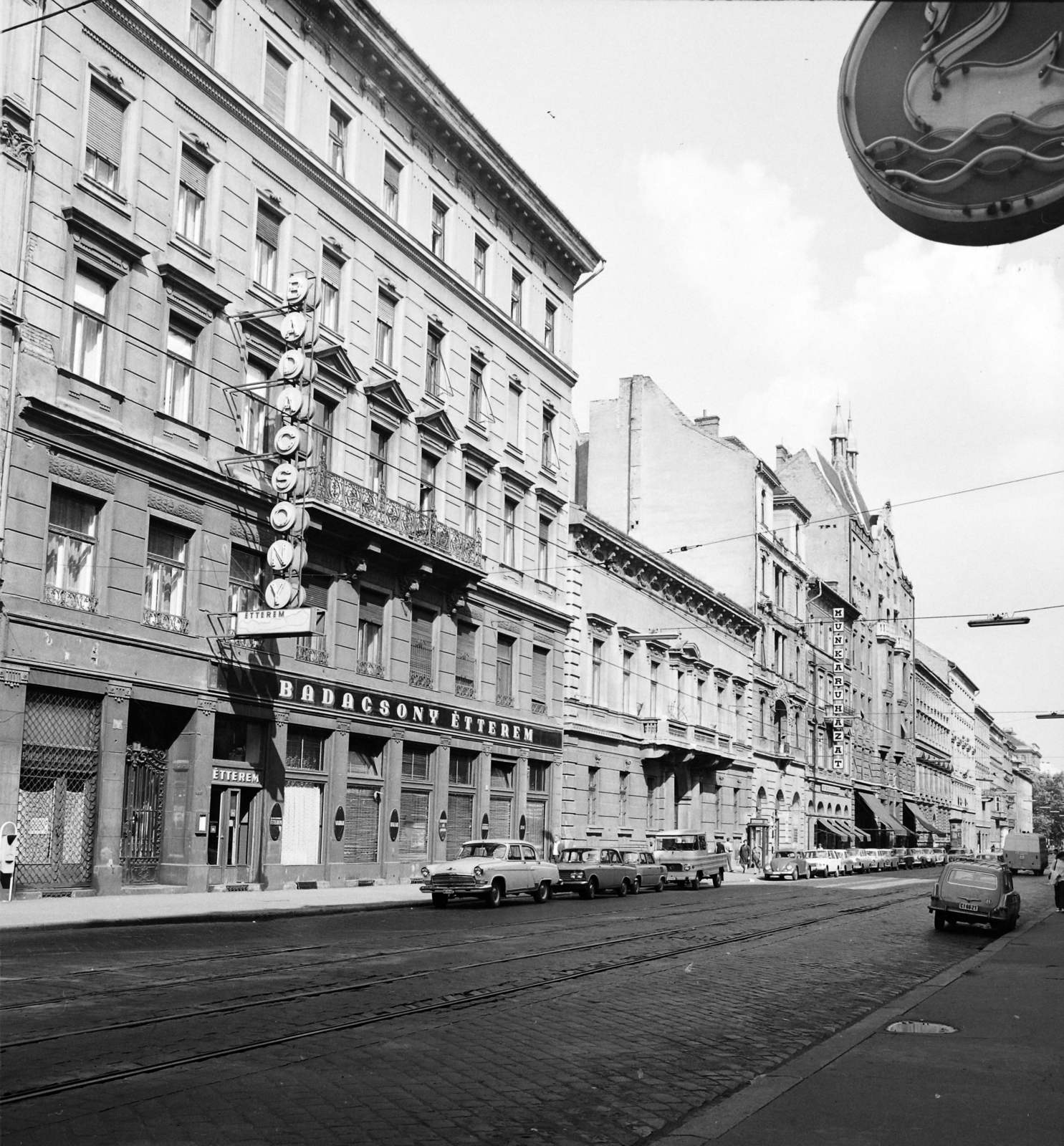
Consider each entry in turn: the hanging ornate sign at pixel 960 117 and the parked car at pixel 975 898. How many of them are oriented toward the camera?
1

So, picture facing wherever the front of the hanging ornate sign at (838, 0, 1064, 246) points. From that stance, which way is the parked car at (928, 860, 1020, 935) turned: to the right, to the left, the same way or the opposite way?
the opposite way

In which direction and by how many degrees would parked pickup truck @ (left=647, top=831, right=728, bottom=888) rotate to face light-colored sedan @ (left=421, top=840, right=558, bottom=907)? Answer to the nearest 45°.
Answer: approximately 45° to its left

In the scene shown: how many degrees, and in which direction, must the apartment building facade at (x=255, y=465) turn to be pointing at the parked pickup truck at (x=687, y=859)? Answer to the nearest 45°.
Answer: approximately 90° to its left

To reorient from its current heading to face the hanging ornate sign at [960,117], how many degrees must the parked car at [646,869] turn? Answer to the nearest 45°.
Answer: approximately 45° to its left

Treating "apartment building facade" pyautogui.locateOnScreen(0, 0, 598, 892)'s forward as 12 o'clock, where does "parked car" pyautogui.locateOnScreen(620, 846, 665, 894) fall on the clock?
The parked car is roughly at 9 o'clock from the apartment building facade.

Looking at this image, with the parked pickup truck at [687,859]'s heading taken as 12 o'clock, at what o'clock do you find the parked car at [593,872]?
the parked car at [593,872] is roughly at 11 o'clock from the parked pickup truck at [687,859].

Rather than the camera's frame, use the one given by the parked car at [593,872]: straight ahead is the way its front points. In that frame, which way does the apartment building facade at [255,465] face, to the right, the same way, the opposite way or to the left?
to the left

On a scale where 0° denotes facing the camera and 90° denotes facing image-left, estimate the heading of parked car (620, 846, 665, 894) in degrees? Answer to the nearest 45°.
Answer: approximately 45°

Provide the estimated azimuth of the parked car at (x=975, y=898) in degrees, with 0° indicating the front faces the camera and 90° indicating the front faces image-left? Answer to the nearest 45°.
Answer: approximately 180°

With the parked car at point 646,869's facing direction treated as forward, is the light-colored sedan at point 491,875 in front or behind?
in front

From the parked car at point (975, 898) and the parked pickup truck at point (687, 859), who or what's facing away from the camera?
the parked car at point (975, 898)

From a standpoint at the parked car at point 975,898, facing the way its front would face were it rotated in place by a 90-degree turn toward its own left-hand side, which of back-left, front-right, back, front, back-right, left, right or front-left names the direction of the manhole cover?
left
